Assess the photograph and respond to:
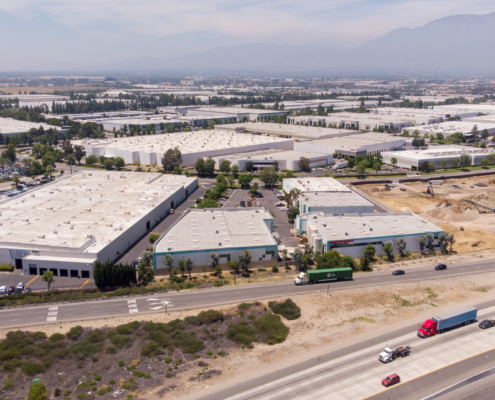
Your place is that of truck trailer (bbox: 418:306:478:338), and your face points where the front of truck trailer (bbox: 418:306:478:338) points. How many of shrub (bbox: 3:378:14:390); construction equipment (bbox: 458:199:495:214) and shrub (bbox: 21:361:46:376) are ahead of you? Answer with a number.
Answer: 2

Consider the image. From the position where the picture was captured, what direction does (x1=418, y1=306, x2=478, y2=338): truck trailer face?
facing the viewer and to the left of the viewer

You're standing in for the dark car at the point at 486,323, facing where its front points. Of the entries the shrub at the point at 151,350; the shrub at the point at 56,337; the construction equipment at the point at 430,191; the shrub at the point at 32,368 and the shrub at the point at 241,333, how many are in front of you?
4

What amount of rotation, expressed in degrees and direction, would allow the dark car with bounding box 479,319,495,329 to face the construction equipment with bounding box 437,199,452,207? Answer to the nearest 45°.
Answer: approximately 135° to its right

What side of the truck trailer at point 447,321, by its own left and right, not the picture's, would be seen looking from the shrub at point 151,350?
front

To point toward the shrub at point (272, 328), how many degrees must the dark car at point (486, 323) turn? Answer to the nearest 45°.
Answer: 0° — it already faces it

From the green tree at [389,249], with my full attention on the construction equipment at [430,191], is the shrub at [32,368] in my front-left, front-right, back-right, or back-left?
back-left

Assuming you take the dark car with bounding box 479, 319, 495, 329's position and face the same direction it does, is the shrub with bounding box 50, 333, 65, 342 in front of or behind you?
in front

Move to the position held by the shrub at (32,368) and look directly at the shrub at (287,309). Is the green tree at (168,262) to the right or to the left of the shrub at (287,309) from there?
left

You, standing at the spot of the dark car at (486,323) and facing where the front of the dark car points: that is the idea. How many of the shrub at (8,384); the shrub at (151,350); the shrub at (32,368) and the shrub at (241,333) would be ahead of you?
4

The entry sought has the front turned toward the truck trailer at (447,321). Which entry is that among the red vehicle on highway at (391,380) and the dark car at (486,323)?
the dark car

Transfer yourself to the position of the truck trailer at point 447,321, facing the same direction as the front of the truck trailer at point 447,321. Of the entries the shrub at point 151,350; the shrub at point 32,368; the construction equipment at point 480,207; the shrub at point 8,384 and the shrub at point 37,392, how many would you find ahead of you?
4
